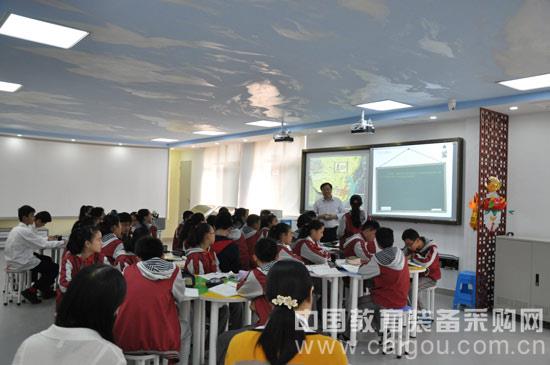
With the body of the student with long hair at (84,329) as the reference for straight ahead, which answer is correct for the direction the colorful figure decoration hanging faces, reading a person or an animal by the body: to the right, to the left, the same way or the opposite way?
the opposite way

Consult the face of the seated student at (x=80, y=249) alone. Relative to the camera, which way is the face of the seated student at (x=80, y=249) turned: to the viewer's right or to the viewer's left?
to the viewer's right

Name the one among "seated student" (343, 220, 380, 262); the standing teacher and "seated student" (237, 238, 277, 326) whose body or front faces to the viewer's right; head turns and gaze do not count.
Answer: "seated student" (343, 220, 380, 262)

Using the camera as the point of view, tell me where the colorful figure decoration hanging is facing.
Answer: facing the viewer

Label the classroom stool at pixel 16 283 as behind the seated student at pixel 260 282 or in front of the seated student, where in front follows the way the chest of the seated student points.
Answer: in front

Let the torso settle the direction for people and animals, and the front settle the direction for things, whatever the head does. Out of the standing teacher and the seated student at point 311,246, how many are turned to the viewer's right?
1

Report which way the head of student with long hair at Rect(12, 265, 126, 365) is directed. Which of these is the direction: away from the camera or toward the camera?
away from the camera

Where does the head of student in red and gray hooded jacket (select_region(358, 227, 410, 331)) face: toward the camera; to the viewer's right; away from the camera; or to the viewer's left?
away from the camera

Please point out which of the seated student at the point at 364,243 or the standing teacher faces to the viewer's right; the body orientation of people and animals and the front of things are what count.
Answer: the seated student

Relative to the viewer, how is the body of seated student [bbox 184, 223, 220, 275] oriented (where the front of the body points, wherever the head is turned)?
to the viewer's right
